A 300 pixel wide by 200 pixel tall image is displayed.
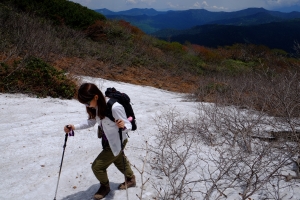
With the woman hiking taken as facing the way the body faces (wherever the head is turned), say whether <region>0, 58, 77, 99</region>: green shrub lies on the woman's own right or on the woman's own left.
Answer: on the woman's own right

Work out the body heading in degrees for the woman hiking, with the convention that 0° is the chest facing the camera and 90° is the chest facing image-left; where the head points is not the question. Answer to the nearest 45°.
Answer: approximately 45°
